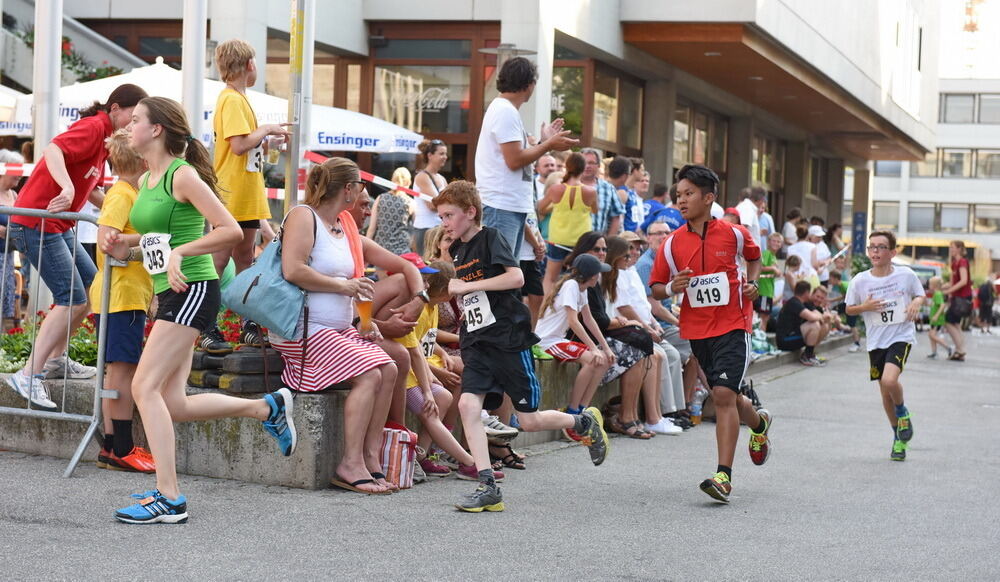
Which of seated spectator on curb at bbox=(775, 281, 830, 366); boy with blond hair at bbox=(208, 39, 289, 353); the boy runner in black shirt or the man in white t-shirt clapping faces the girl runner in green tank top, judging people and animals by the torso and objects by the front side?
the boy runner in black shirt

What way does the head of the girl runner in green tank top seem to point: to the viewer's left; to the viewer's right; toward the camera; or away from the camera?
to the viewer's left

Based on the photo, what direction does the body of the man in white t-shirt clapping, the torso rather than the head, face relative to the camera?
to the viewer's right

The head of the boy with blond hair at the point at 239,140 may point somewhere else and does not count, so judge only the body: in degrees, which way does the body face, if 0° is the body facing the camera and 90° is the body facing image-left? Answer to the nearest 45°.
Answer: approximately 270°

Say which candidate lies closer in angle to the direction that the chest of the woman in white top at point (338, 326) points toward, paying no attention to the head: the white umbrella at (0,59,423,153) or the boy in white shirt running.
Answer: the boy in white shirt running

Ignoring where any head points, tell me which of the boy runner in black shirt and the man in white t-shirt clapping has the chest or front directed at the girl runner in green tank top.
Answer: the boy runner in black shirt

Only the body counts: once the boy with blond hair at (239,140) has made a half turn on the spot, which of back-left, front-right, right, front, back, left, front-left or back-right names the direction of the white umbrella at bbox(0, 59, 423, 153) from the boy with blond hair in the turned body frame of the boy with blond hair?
right

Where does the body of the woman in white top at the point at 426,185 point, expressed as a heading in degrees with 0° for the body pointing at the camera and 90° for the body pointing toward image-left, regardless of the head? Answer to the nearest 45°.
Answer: approximately 315°

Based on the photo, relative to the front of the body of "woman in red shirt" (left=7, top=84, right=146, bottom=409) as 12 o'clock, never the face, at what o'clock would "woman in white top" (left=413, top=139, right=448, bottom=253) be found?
The woman in white top is roughly at 10 o'clock from the woman in red shirt.

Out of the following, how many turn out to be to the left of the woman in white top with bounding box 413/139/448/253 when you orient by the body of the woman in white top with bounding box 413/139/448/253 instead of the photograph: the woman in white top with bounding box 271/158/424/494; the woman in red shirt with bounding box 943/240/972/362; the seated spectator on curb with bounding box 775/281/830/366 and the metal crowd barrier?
2

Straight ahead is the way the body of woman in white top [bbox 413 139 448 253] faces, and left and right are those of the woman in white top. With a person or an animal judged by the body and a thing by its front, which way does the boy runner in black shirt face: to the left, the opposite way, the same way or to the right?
to the right

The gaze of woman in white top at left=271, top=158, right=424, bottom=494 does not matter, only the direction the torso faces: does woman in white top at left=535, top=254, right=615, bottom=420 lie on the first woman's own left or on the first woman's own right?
on the first woman's own left
